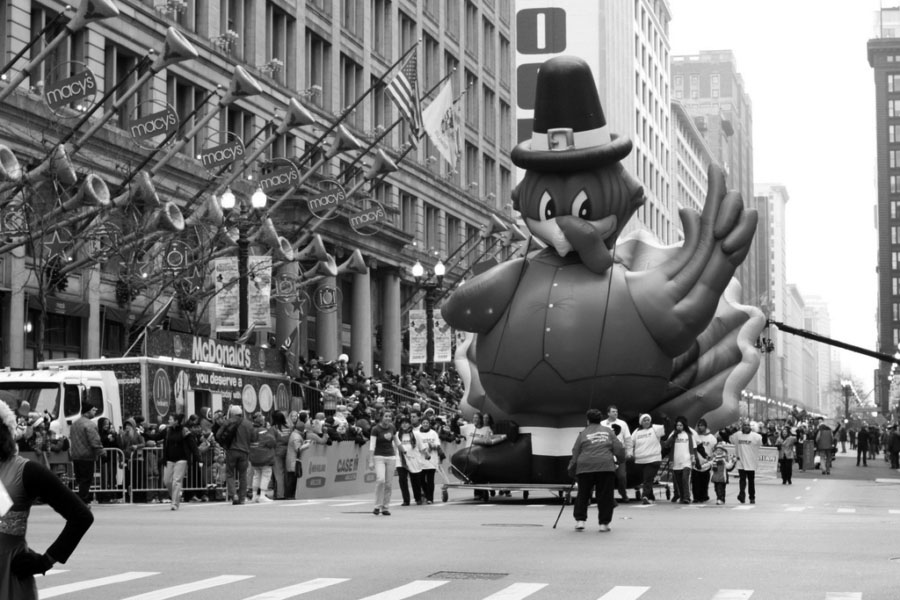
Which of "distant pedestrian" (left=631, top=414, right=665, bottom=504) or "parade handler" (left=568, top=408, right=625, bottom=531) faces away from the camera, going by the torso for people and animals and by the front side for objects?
the parade handler

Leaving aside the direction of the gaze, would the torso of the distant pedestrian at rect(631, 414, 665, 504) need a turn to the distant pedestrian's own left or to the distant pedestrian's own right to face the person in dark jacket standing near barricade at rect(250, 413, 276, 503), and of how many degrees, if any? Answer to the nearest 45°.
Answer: approximately 90° to the distant pedestrian's own right

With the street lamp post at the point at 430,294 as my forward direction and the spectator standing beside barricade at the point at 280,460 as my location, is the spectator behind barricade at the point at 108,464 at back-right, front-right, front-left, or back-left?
back-left

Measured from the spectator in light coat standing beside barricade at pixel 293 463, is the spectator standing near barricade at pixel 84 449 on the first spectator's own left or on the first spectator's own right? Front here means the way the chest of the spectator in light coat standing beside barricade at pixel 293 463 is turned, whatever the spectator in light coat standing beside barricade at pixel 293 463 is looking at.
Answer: on the first spectator's own right

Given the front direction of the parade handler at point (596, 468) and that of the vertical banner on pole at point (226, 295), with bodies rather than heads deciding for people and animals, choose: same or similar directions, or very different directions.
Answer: very different directions

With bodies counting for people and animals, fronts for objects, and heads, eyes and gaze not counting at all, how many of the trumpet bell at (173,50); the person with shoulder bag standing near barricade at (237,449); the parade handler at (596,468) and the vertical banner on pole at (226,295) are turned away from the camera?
2

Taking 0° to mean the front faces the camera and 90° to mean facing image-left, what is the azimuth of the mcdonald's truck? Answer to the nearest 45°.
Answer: approximately 45°

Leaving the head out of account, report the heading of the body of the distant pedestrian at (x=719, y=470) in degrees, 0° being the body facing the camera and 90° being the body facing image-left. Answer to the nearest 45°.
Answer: approximately 0°

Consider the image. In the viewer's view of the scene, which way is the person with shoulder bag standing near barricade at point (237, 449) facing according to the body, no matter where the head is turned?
away from the camera
